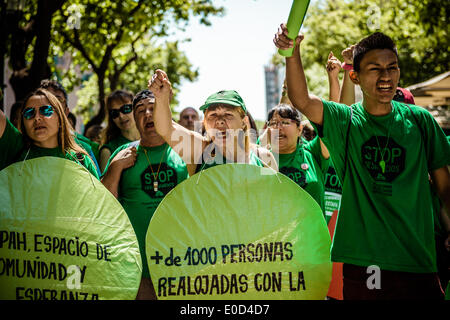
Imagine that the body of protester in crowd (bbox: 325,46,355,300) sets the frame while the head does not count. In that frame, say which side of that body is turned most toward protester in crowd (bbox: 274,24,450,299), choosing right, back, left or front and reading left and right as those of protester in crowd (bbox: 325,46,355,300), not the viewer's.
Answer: front

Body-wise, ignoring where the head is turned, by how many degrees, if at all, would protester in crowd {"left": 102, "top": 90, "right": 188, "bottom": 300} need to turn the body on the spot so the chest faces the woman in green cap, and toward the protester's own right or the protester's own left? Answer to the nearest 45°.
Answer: approximately 45° to the protester's own left

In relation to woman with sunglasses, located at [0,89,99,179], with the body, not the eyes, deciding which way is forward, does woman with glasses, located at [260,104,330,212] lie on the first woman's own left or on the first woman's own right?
on the first woman's own left

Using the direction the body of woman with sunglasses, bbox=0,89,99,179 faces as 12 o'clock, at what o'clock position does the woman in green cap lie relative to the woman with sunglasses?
The woman in green cap is roughly at 10 o'clock from the woman with sunglasses.
